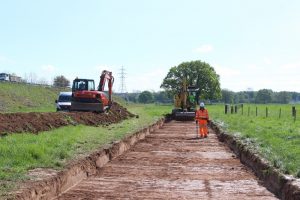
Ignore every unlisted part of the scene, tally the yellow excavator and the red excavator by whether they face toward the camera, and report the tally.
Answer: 1

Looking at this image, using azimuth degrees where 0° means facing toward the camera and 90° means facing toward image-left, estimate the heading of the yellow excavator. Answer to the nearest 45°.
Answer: approximately 0°
